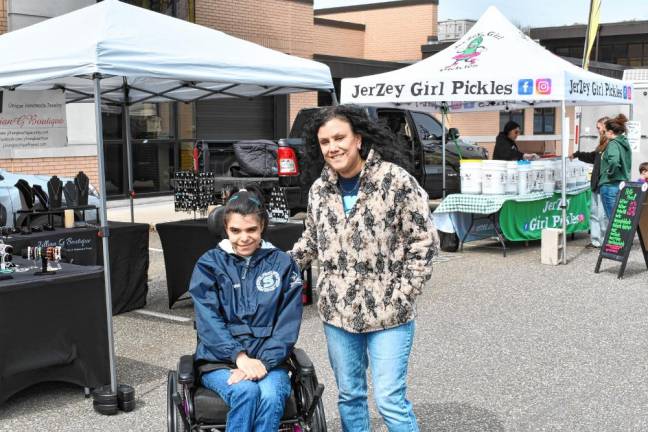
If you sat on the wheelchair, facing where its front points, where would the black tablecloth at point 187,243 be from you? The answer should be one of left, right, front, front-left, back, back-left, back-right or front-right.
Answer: back

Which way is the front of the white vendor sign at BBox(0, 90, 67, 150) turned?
toward the camera

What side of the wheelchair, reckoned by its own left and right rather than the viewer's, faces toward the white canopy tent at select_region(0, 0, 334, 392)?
back

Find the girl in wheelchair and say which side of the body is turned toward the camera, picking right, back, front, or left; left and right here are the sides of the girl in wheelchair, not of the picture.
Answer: front

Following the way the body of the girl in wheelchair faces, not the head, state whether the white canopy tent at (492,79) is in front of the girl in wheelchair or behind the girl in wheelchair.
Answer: behind

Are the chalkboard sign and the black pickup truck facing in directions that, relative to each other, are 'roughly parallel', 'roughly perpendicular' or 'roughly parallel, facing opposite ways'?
roughly parallel, facing opposite ways

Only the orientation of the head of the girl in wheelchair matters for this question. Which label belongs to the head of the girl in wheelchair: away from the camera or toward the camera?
toward the camera

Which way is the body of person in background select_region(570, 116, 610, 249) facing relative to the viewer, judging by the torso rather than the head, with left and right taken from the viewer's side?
facing to the left of the viewer

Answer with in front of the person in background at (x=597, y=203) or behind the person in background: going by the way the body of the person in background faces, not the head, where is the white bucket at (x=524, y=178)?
in front

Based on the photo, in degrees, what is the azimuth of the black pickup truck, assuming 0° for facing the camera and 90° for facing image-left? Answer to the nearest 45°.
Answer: approximately 225°

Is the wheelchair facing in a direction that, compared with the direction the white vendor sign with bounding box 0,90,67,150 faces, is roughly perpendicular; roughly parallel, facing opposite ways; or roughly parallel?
roughly parallel

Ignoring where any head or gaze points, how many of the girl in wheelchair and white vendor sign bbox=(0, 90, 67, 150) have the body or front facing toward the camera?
2

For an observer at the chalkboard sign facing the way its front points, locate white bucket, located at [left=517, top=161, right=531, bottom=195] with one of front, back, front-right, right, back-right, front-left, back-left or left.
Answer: right

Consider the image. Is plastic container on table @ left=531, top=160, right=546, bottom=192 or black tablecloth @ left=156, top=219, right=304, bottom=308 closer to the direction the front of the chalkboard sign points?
the black tablecloth
